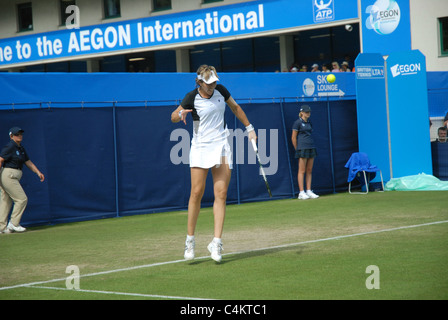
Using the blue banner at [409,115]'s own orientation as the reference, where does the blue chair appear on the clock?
The blue chair is roughly at 2 o'clock from the blue banner.

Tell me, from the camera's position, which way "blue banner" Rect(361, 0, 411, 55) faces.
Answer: facing the viewer

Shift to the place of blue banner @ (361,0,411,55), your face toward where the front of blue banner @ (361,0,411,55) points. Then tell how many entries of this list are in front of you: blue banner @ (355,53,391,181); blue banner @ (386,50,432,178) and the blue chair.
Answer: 3

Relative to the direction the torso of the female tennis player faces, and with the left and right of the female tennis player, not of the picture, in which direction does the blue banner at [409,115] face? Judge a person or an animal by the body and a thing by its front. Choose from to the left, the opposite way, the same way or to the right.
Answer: the same way

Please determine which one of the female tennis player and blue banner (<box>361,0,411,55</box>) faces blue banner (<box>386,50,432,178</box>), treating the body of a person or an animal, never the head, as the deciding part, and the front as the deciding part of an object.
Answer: blue banner (<box>361,0,411,55</box>)

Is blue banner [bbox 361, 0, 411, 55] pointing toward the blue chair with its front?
yes

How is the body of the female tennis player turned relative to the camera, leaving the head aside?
toward the camera

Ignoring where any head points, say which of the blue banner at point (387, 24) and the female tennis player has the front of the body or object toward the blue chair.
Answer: the blue banner

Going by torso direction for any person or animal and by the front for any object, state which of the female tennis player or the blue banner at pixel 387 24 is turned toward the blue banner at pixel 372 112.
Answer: the blue banner at pixel 387 24

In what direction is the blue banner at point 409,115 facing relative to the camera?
toward the camera

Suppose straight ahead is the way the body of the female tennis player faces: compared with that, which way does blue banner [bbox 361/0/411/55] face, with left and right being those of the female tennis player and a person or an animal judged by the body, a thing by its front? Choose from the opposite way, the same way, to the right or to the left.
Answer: the same way

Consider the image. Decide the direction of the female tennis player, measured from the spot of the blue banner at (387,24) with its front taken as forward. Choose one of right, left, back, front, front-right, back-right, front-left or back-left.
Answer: front

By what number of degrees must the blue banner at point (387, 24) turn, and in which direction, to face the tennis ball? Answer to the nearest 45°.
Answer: approximately 45° to its right

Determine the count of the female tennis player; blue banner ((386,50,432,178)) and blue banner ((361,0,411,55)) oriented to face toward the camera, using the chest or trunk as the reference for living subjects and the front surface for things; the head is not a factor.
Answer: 3

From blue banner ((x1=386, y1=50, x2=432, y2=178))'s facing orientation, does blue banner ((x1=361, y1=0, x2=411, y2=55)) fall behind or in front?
behind

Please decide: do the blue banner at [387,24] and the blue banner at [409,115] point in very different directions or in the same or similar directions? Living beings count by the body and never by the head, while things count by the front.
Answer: same or similar directions
